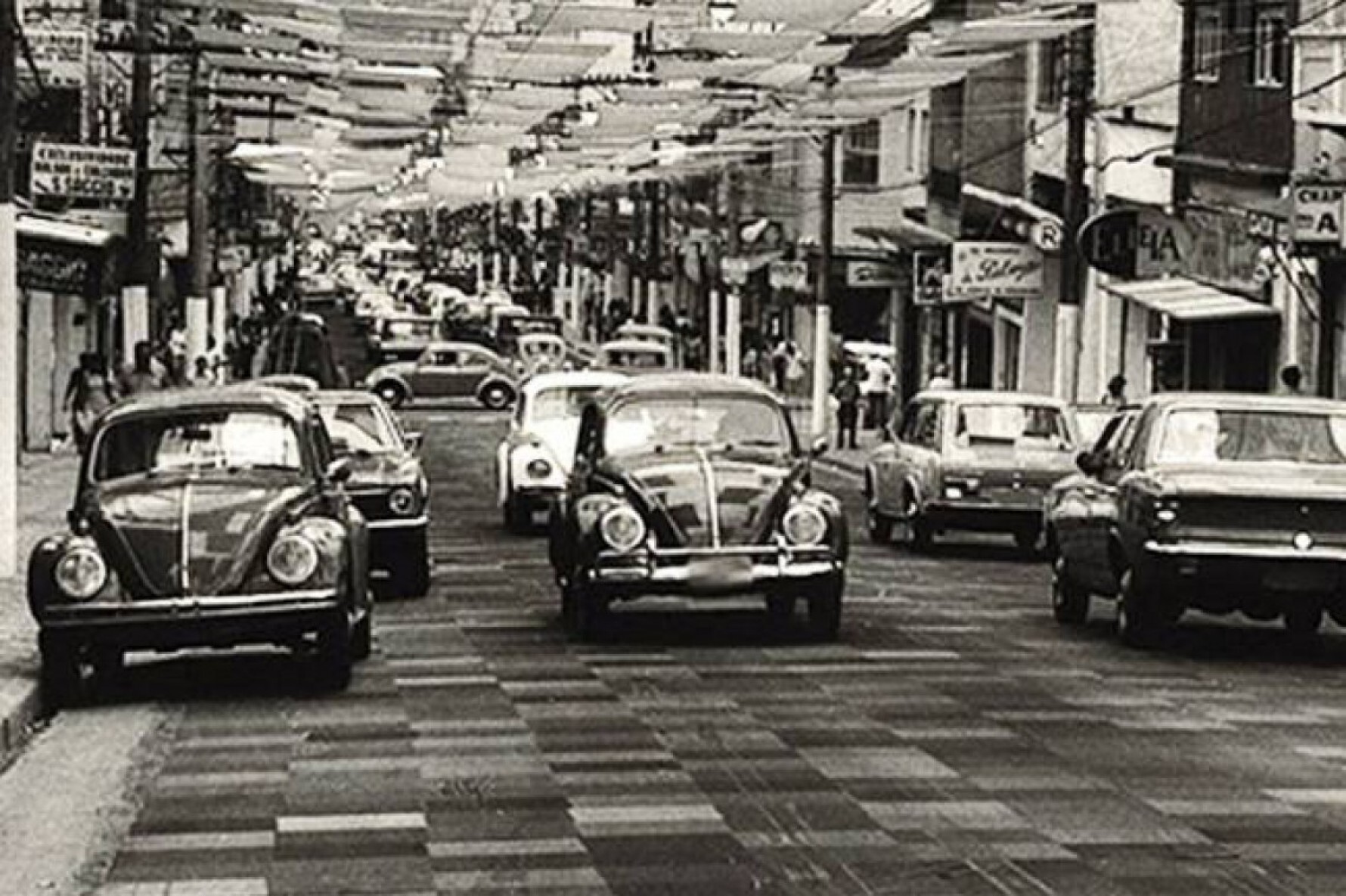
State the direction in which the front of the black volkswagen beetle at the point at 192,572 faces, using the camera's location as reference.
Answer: facing the viewer

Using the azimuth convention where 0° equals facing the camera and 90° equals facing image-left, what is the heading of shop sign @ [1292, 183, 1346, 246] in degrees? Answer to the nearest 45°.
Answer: approximately 0°

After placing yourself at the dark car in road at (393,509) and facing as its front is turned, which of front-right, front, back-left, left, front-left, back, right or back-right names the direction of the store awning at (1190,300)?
back-left

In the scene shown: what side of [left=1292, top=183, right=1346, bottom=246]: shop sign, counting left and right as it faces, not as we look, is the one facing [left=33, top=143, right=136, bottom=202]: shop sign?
right

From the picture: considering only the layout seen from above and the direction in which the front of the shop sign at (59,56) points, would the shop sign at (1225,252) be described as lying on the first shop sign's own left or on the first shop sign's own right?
on the first shop sign's own left

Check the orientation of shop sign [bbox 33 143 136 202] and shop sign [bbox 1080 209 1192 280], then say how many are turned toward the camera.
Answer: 2

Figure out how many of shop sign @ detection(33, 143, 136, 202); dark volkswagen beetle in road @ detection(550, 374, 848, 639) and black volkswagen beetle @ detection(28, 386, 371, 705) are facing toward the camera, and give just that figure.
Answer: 3

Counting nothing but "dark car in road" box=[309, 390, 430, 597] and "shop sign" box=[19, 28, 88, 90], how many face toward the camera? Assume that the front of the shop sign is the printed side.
2

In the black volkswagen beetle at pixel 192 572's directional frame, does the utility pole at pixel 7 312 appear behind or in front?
behind

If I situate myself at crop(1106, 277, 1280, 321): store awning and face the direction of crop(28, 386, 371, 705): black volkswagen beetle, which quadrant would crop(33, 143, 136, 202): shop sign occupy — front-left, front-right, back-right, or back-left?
front-right

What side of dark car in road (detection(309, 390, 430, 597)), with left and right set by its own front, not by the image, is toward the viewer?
front

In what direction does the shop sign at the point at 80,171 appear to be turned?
toward the camera

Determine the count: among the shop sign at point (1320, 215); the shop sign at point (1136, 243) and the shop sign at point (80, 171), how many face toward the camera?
3

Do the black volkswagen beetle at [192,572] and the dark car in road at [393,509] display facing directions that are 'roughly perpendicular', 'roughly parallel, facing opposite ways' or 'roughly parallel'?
roughly parallel
